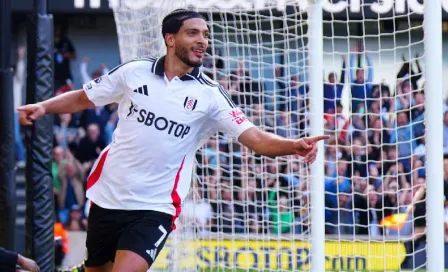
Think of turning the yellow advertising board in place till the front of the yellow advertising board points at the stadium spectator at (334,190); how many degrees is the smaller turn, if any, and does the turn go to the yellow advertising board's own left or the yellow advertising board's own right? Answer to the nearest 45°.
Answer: approximately 135° to the yellow advertising board's own left

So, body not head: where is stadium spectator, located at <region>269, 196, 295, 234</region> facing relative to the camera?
toward the camera

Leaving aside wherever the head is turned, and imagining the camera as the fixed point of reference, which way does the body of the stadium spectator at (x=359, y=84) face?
toward the camera

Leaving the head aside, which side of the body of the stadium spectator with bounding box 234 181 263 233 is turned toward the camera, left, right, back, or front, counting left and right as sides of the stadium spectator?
front

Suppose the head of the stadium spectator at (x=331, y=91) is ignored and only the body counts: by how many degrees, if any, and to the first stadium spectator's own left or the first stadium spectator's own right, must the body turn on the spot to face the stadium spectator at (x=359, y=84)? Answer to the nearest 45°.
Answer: approximately 90° to the first stadium spectator's own left

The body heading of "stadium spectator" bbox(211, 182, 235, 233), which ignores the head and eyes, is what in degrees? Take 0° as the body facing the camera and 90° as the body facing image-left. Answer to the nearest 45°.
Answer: approximately 0°

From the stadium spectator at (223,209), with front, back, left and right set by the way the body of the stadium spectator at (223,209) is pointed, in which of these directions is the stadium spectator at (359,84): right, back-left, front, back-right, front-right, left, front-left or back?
left
